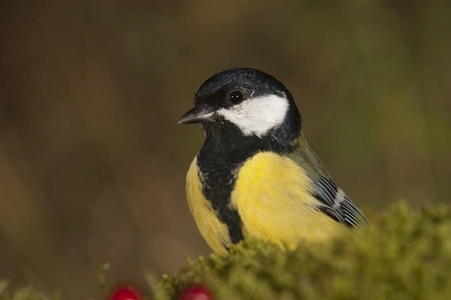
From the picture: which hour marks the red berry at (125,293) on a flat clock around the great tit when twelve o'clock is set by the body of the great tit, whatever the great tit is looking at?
The red berry is roughly at 11 o'clock from the great tit.

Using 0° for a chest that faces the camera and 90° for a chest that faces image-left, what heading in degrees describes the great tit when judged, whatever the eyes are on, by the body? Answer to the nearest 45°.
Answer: approximately 45°

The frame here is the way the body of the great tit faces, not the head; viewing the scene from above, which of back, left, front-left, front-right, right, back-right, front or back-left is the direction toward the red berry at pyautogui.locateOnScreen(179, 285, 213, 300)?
front-left
